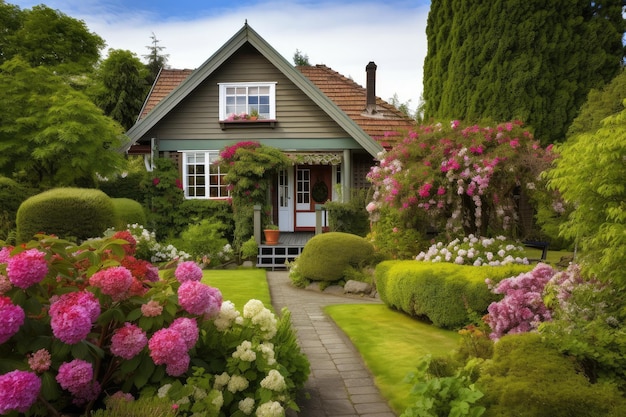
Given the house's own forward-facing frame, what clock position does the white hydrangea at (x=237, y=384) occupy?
The white hydrangea is roughly at 12 o'clock from the house.

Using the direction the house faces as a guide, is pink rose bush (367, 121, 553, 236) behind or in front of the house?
in front

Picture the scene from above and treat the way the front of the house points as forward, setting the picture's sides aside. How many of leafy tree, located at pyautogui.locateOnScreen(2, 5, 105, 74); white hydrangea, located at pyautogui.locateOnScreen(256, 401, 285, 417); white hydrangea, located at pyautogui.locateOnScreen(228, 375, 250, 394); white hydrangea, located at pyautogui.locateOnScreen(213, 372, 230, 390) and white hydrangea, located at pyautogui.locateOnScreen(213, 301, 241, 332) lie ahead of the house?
4

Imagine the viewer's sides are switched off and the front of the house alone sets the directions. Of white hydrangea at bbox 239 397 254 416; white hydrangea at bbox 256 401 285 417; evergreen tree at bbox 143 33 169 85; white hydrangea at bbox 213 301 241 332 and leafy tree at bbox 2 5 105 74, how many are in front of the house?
3

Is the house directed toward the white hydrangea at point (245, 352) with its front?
yes

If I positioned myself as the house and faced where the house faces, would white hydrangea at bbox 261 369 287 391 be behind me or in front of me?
in front

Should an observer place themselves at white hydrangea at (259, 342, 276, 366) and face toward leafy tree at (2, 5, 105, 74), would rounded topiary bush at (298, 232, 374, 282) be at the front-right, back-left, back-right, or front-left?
front-right

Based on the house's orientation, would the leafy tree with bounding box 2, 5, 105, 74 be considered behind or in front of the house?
behind

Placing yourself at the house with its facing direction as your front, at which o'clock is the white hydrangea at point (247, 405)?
The white hydrangea is roughly at 12 o'clock from the house.

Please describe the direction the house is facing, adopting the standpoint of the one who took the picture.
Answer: facing the viewer

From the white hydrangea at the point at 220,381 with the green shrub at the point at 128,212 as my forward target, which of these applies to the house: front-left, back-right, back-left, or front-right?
front-right

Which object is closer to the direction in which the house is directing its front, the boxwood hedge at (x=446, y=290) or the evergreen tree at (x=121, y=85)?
the boxwood hedge

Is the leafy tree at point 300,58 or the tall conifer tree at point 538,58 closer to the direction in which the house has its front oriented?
the tall conifer tree

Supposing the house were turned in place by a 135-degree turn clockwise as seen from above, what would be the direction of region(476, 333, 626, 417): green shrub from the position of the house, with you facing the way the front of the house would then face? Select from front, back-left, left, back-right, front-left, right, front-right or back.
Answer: back-left

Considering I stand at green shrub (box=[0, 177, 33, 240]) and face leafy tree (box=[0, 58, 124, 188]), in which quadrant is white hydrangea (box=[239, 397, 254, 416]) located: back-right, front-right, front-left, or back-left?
back-right

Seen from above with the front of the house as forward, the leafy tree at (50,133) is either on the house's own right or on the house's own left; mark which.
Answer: on the house's own right
